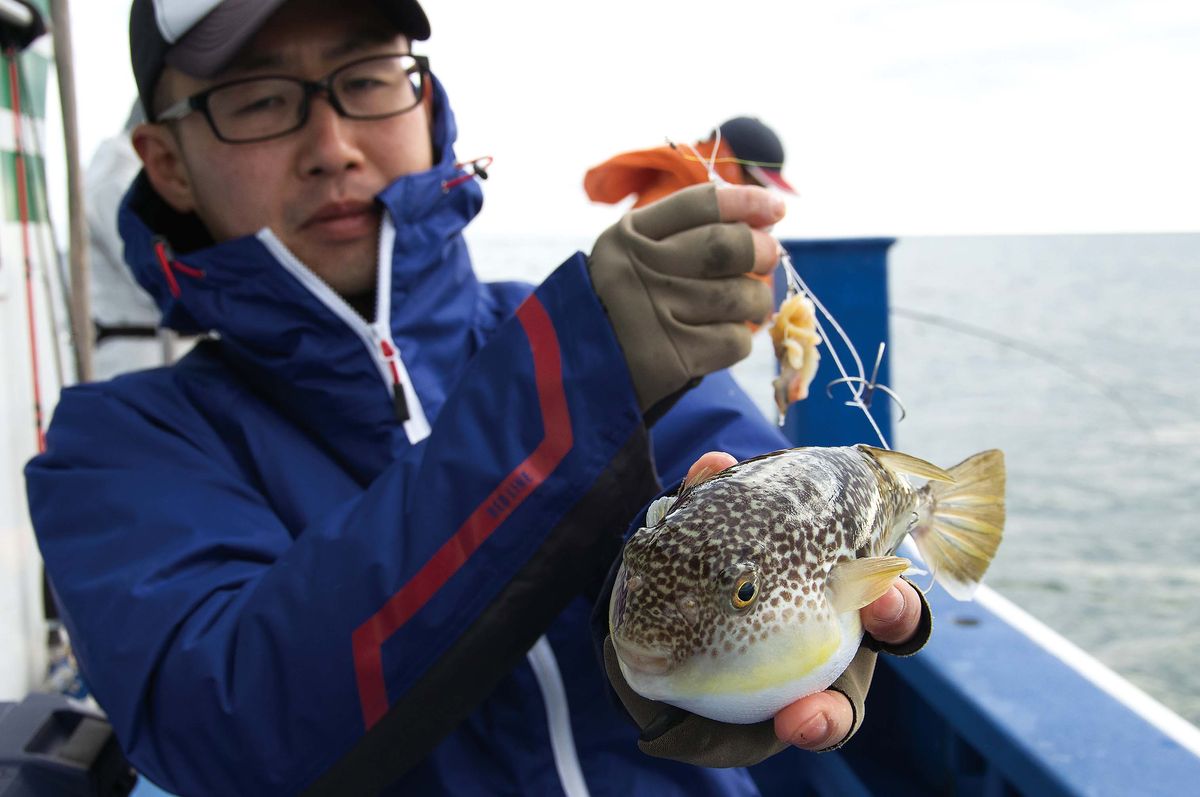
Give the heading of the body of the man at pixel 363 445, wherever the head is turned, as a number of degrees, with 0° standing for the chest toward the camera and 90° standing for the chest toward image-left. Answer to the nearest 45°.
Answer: approximately 315°

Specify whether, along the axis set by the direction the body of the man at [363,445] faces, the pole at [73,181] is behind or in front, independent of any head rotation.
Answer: behind

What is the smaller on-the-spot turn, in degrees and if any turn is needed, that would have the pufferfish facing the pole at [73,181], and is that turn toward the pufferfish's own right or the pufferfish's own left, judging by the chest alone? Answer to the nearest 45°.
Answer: approximately 90° to the pufferfish's own right
